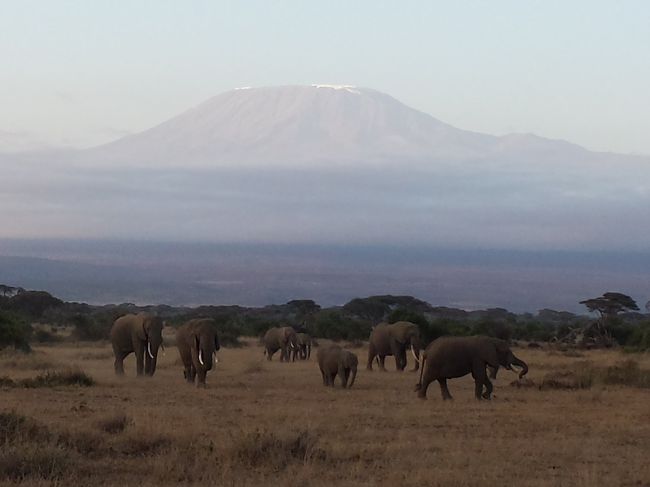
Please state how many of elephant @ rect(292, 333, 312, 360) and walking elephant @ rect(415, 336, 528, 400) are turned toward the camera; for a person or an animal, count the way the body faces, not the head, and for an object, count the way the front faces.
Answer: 1

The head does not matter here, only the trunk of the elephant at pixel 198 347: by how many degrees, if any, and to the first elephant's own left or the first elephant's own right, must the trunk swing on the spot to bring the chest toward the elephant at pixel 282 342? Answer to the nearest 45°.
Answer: approximately 135° to the first elephant's own left

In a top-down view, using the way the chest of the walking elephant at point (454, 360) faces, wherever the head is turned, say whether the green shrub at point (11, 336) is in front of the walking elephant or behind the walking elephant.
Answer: behind

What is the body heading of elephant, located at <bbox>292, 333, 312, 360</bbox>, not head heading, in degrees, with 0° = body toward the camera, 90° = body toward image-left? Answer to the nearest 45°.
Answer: approximately 0°

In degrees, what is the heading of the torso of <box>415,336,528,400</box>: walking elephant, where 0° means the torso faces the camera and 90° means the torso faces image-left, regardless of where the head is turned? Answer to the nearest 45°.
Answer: approximately 270°

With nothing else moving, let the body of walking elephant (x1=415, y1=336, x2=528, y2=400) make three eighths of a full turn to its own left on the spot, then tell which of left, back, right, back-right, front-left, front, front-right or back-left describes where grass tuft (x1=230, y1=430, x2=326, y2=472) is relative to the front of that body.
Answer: back-left

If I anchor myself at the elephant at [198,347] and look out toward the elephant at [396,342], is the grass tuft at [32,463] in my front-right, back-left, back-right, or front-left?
back-right

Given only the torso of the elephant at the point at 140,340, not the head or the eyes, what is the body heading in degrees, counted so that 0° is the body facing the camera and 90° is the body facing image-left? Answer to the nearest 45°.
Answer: approximately 315°
